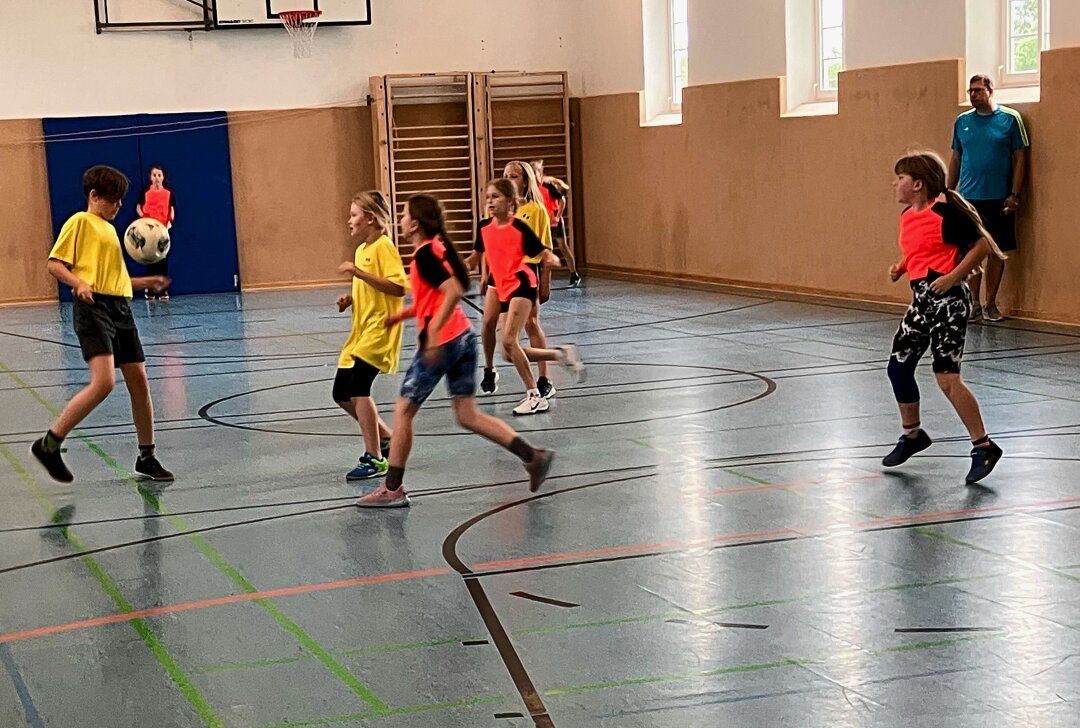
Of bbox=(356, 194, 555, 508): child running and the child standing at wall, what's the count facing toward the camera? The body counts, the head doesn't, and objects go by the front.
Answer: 1

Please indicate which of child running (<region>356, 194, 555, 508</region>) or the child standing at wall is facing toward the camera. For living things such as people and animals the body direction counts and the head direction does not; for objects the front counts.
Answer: the child standing at wall

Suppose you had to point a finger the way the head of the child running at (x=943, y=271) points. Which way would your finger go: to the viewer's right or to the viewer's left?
to the viewer's left

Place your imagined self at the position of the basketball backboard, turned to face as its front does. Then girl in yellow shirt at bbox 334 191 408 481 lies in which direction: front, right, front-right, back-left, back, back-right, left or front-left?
front

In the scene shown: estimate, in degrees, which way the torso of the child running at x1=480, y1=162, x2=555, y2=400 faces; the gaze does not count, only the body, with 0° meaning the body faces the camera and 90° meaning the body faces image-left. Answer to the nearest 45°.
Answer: approximately 45°

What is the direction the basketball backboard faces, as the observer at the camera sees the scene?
facing the viewer

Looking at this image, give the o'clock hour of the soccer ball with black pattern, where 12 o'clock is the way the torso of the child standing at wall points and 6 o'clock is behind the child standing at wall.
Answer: The soccer ball with black pattern is roughly at 12 o'clock from the child standing at wall.

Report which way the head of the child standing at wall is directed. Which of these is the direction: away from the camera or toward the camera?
toward the camera

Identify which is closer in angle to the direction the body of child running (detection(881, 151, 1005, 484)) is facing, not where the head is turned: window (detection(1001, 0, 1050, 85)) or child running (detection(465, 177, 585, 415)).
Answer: the child running

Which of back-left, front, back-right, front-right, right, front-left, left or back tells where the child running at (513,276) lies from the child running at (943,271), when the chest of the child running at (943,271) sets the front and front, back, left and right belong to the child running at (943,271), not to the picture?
right

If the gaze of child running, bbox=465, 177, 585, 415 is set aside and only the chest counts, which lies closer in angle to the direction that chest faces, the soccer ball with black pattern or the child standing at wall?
the soccer ball with black pattern
